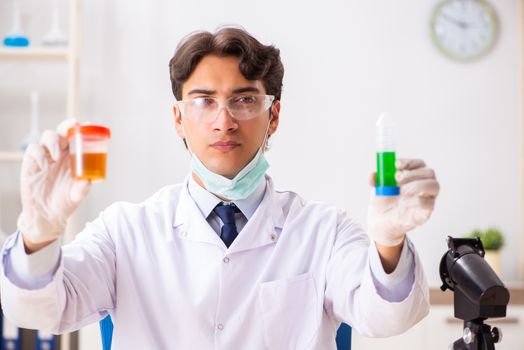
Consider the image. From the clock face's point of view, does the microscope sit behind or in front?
in front

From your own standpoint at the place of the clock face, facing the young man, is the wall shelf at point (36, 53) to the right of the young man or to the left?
right

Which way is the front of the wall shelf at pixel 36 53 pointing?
toward the camera

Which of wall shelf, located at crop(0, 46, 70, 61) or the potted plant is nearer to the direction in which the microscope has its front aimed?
the wall shelf

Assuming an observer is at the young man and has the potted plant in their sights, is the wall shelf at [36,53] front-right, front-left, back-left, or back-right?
front-left

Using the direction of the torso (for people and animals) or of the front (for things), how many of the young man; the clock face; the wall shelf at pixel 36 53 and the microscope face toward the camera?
3

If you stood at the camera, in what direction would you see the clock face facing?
facing the viewer

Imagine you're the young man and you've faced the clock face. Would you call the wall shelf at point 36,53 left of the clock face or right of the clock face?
left

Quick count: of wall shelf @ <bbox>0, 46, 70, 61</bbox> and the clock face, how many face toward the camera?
2

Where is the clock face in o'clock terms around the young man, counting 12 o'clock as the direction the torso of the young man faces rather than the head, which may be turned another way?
The clock face is roughly at 7 o'clock from the young man.

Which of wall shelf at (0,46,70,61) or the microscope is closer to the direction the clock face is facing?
the microscope

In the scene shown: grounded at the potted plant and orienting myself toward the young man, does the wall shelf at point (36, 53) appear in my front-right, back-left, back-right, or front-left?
front-right

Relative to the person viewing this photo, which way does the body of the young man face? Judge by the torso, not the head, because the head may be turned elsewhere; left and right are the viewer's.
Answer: facing the viewer

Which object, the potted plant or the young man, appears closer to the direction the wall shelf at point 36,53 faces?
the young man

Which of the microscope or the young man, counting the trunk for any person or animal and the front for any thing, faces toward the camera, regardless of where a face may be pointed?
the young man
